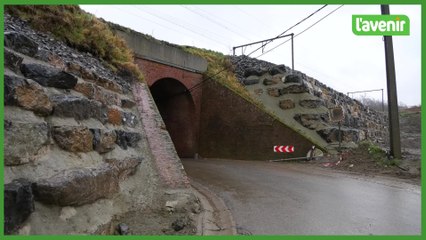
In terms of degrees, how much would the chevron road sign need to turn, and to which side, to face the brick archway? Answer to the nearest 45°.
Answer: approximately 90° to its right

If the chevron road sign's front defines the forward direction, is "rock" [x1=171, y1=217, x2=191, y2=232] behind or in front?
in front

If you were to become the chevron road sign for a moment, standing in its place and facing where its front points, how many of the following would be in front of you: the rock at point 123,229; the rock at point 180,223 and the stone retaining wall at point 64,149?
3

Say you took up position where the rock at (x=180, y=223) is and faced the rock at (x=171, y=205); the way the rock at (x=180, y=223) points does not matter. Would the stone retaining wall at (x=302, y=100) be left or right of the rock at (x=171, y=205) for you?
right

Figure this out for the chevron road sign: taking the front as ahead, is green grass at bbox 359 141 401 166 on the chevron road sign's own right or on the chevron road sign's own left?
on the chevron road sign's own left

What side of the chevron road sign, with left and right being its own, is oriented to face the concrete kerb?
front

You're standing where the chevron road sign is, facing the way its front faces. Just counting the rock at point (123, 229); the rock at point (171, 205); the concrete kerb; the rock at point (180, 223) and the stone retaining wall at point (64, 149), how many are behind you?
0

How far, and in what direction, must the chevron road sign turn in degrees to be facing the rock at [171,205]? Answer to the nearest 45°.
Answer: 0° — it already faces it

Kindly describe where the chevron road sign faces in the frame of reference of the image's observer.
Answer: facing the viewer

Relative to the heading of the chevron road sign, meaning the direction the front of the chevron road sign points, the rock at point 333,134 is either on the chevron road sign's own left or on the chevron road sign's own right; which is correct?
on the chevron road sign's own left

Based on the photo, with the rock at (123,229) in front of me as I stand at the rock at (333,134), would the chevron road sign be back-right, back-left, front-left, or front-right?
front-right

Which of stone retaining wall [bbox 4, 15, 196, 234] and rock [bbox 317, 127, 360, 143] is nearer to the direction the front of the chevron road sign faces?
the stone retaining wall

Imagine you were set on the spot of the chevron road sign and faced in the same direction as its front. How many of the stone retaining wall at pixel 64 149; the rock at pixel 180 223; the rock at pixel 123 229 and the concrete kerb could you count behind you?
0
